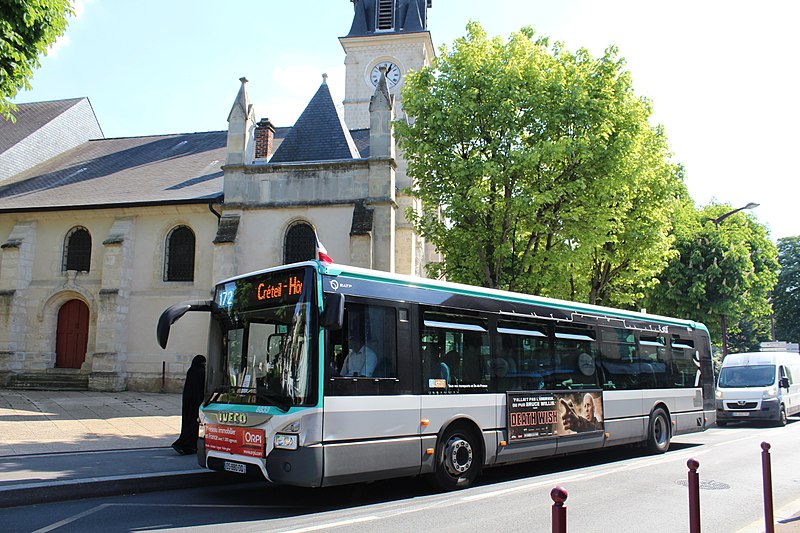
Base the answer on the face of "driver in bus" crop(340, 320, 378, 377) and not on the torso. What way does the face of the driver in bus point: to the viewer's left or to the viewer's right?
to the viewer's left

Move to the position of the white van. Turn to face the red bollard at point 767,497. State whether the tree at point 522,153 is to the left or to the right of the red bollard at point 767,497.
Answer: right

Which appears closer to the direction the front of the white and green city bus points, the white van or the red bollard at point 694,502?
the red bollard
